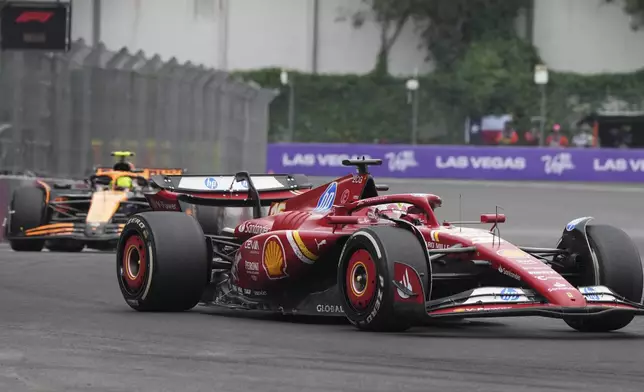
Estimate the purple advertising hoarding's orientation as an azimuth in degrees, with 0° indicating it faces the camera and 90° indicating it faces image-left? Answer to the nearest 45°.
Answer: approximately 0°

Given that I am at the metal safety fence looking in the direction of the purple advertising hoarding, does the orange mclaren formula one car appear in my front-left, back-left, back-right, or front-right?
back-right

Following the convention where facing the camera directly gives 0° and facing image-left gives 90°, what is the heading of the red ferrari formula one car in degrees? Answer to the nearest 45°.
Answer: approximately 315°

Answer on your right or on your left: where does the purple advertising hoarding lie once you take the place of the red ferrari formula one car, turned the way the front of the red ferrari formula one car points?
on your left

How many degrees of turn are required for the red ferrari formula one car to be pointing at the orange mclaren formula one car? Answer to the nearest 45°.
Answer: approximately 180°

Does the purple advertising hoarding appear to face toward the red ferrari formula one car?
yes
